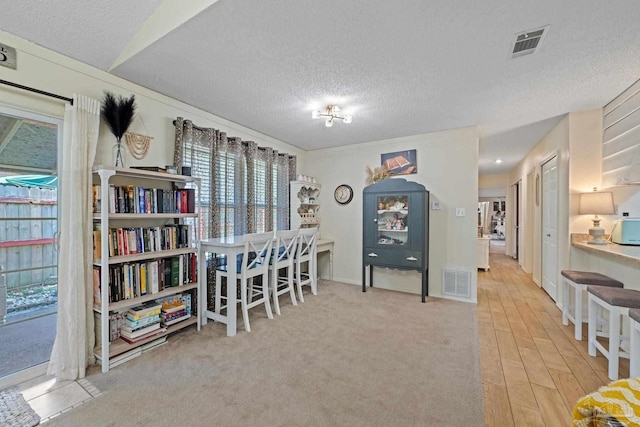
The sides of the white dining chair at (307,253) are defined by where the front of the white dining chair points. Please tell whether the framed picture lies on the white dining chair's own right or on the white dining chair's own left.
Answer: on the white dining chair's own right

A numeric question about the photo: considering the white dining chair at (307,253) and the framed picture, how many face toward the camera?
1

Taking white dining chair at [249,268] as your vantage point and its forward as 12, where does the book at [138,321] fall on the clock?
The book is roughly at 10 o'clock from the white dining chair.

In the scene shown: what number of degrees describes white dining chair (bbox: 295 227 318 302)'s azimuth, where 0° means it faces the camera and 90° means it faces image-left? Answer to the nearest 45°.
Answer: approximately 135°

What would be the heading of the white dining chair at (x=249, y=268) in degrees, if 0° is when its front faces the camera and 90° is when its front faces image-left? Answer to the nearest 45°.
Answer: approximately 135°

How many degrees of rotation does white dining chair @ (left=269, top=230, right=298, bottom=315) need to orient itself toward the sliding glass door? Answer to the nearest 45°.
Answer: approximately 90° to its left

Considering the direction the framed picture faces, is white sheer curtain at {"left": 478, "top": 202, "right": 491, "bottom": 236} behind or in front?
behind

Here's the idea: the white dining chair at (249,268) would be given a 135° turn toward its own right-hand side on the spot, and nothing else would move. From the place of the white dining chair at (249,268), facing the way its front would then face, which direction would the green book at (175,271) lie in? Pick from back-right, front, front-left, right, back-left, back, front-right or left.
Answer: back

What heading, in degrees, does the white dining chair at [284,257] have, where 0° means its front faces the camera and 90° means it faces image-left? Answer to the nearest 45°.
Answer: approximately 135°

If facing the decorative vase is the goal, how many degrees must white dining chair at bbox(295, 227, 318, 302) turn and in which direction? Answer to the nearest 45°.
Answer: approximately 90° to its left

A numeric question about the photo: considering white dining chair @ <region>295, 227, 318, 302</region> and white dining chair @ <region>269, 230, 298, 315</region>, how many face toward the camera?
0

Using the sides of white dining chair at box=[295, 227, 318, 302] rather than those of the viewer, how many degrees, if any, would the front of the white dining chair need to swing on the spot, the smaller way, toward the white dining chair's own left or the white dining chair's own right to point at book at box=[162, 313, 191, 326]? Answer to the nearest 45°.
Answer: approximately 90° to the white dining chair's own left

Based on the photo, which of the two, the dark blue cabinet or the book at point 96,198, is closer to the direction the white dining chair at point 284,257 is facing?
the book

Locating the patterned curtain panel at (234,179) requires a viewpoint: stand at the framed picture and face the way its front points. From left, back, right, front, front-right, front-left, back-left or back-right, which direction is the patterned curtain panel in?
front-right
